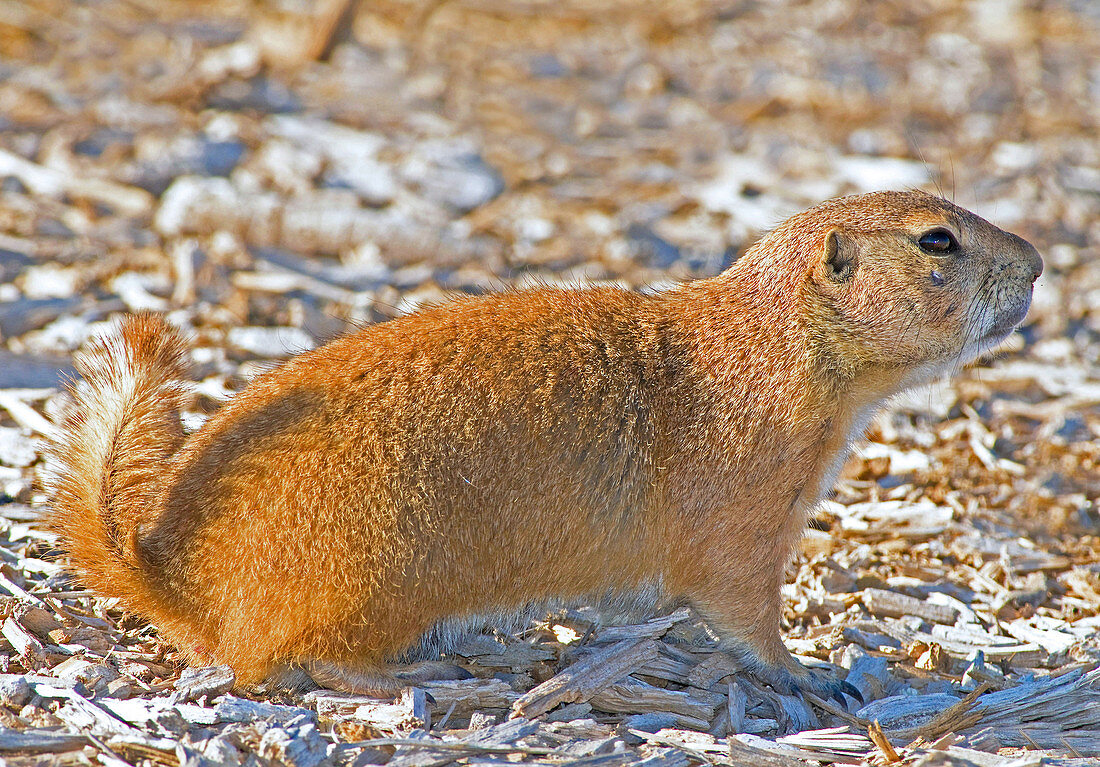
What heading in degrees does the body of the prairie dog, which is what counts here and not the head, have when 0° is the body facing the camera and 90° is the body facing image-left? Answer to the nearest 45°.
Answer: approximately 270°
